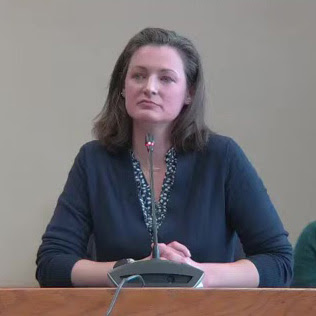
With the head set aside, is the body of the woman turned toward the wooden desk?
yes

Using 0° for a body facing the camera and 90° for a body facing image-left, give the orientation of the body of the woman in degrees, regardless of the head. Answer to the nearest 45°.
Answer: approximately 0°
